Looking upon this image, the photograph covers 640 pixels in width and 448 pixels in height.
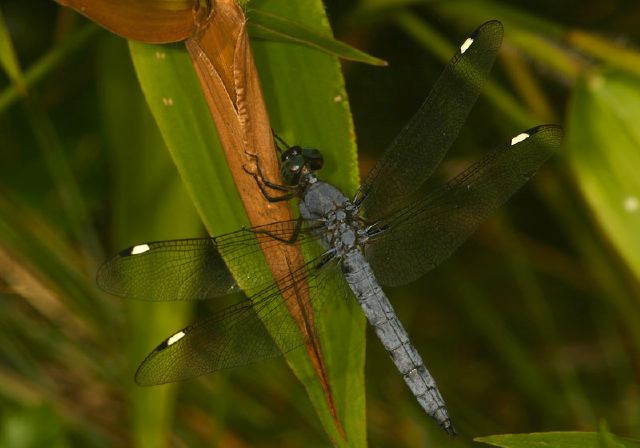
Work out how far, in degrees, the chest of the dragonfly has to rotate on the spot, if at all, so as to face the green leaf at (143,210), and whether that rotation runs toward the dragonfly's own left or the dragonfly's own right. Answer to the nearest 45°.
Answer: approximately 45° to the dragonfly's own left

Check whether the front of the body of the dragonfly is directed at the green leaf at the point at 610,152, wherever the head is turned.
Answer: no

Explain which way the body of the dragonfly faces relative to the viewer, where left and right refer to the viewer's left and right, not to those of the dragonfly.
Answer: facing away from the viewer and to the left of the viewer
